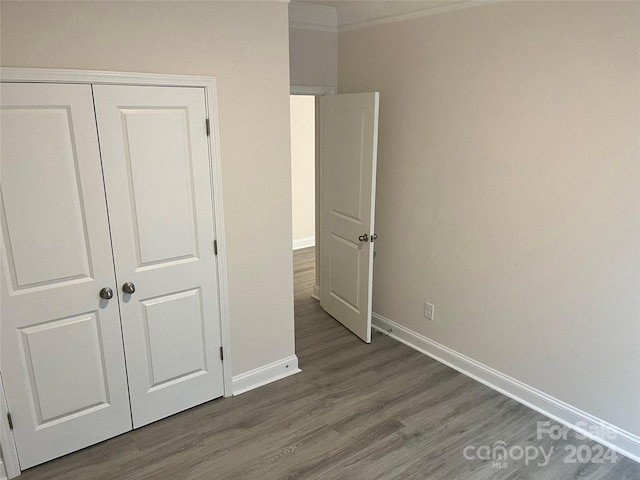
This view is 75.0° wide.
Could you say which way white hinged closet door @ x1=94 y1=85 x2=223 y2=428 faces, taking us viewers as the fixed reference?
facing the viewer and to the right of the viewer

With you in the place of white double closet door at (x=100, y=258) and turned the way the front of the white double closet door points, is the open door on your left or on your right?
on your left

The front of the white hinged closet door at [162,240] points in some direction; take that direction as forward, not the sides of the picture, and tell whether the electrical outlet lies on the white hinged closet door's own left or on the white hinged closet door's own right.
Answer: on the white hinged closet door's own left

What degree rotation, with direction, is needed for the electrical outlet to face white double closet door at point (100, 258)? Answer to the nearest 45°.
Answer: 0° — it already faces it

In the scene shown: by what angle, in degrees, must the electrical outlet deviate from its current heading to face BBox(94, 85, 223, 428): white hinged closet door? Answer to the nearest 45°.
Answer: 0° — it already faces it

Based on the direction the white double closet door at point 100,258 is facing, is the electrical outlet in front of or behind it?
in front

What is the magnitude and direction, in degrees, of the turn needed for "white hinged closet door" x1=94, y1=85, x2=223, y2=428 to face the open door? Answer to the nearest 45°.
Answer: approximately 90° to its left

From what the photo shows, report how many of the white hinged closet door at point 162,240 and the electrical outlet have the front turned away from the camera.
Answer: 0

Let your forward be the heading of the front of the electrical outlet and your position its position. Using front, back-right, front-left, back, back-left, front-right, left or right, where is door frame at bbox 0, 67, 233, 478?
front

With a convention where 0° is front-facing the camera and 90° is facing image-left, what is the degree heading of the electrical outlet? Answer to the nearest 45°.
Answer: approximately 45°

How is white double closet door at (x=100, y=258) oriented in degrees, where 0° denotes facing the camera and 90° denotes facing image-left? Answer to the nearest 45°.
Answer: approximately 315°
